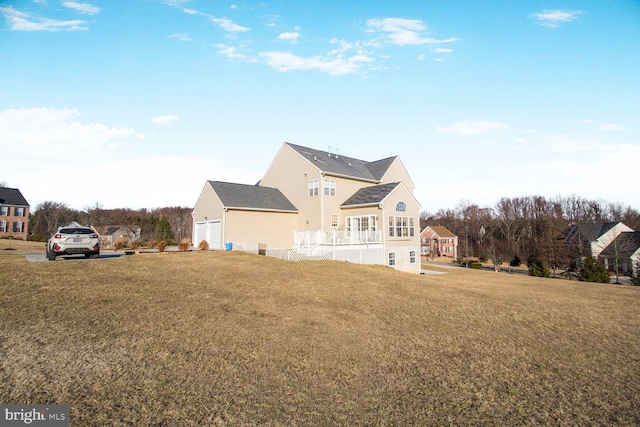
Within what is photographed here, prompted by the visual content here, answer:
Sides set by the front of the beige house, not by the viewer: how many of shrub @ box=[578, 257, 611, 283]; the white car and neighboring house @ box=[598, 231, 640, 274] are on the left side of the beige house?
1

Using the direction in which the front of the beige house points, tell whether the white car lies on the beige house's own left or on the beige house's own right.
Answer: on the beige house's own left

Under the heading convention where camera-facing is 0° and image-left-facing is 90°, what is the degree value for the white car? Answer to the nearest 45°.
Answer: approximately 180°

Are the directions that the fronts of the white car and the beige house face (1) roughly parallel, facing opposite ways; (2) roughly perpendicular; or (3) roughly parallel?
roughly parallel

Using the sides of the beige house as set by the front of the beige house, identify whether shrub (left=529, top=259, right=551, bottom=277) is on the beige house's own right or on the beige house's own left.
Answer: on the beige house's own right

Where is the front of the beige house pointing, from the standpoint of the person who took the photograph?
facing away from the viewer and to the left of the viewer

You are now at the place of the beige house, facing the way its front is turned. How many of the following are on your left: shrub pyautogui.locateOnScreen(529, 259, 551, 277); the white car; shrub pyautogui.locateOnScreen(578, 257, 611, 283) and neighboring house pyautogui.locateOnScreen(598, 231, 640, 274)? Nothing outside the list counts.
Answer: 1

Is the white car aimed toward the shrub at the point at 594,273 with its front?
no

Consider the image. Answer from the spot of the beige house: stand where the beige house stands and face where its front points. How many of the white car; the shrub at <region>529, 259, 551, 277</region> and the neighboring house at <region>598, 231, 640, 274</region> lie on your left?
1

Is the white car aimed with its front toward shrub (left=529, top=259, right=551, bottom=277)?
no

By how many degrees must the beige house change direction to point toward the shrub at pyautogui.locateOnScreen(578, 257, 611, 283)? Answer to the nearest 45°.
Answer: approximately 135° to its right

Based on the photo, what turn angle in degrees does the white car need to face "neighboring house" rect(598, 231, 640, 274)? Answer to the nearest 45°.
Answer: approximately 90° to its right

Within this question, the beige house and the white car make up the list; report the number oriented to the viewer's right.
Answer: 0
